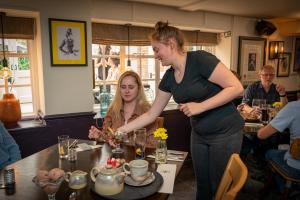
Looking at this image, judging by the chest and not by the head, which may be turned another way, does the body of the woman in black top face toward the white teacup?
yes

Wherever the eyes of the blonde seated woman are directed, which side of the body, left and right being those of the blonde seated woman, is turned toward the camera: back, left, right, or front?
front

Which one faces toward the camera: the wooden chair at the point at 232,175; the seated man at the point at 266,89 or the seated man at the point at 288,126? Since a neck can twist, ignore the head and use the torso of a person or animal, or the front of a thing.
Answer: the seated man at the point at 266,89

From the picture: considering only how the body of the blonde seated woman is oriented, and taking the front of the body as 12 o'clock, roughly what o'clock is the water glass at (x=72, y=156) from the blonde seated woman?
The water glass is roughly at 1 o'clock from the blonde seated woman.

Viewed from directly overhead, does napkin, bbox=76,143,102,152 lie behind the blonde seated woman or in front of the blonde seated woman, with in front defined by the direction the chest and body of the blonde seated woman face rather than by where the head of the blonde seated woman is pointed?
in front

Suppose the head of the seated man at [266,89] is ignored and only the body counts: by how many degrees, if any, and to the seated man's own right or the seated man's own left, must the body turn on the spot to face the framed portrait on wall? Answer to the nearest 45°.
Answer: approximately 45° to the seated man's own right

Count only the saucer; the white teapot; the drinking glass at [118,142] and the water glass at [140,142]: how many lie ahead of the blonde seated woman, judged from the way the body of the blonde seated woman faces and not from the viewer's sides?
4

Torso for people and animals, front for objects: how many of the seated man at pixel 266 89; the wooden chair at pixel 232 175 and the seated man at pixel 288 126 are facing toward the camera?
1

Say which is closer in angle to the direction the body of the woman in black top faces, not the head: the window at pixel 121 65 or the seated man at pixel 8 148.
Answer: the seated man

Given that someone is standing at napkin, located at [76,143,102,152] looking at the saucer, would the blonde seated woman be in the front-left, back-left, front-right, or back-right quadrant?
back-left

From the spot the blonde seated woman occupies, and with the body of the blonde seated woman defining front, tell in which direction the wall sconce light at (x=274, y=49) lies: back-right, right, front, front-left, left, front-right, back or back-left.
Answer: back-left

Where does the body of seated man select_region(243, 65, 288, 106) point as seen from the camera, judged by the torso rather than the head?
toward the camera

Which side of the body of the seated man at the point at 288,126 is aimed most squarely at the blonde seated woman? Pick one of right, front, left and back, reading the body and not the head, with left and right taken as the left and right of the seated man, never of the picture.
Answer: front

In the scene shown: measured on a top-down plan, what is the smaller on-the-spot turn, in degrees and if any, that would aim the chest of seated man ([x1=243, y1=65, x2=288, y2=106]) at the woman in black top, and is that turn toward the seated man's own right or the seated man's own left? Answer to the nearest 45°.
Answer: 0° — they already face them
